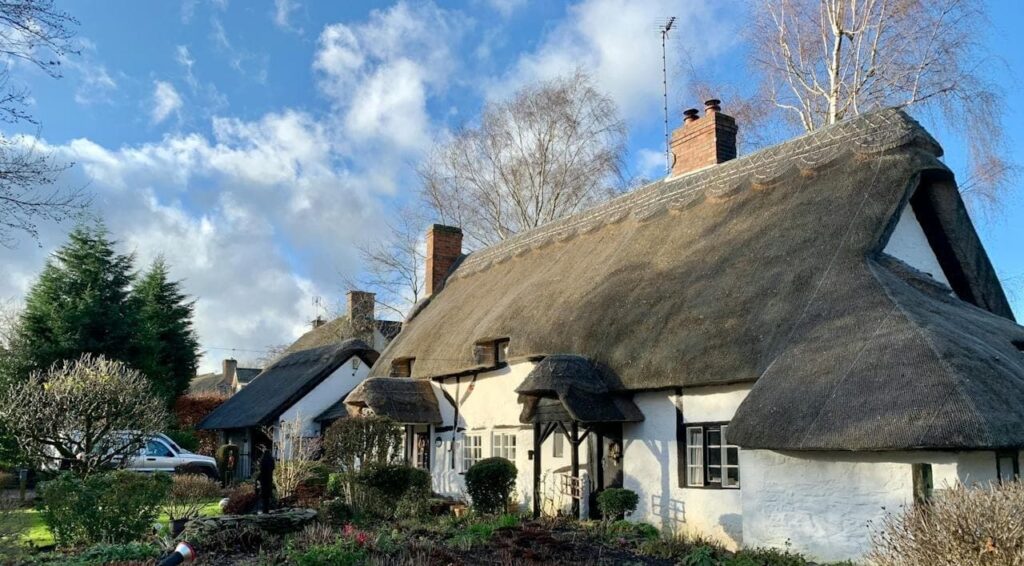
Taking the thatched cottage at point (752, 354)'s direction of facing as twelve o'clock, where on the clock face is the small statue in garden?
The small statue in garden is roughly at 1 o'clock from the thatched cottage.

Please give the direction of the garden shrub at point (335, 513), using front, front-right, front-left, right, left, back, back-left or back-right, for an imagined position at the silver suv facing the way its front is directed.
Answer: right

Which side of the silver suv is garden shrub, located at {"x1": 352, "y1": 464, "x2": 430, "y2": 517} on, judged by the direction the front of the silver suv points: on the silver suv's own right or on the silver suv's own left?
on the silver suv's own right

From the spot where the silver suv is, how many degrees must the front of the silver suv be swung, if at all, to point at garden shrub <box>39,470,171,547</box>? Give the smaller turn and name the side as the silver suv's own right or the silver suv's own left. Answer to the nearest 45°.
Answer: approximately 90° to the silver suv's own right

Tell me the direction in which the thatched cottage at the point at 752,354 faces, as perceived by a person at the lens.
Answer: facing the viewer and to the left of the viewer

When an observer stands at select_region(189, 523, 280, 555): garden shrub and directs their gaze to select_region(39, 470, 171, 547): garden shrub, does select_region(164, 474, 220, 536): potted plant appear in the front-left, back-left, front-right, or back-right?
front-right

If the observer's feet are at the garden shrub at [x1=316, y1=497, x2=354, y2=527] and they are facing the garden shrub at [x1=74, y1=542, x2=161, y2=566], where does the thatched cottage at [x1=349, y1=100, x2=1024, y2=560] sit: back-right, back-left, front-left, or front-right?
back-left

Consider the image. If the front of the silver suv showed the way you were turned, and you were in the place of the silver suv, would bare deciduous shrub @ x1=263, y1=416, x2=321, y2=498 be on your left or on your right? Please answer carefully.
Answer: on your right

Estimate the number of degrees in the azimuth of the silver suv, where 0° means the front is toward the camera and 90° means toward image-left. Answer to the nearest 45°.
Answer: approximately 270°

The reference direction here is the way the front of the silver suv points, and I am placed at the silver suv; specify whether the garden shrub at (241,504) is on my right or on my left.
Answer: on my right

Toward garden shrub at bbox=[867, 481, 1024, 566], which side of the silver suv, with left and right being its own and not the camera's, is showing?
right

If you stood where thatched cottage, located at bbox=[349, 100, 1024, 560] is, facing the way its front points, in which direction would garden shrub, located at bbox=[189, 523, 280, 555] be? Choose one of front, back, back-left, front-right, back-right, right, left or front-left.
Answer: front

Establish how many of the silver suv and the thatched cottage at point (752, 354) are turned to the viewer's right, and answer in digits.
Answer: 1
